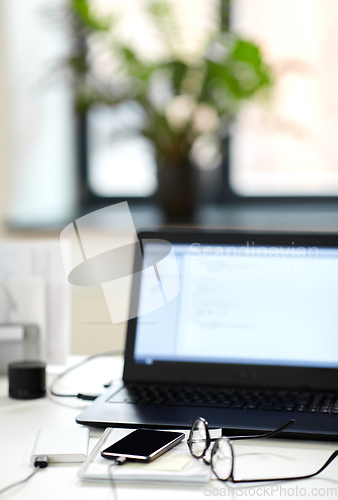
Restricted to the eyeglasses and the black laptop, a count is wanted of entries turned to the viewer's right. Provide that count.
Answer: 0

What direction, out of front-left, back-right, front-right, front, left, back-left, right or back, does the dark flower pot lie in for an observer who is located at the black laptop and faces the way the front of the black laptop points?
back

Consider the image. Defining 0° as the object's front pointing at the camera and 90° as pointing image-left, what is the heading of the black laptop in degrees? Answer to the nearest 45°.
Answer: approximately 0°

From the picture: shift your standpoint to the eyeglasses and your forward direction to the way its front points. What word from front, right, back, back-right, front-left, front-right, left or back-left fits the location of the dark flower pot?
back-right

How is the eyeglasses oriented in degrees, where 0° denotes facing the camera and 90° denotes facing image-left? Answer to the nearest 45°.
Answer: approximately 45°

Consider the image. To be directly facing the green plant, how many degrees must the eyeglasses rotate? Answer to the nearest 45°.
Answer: approximately 135° to its right
